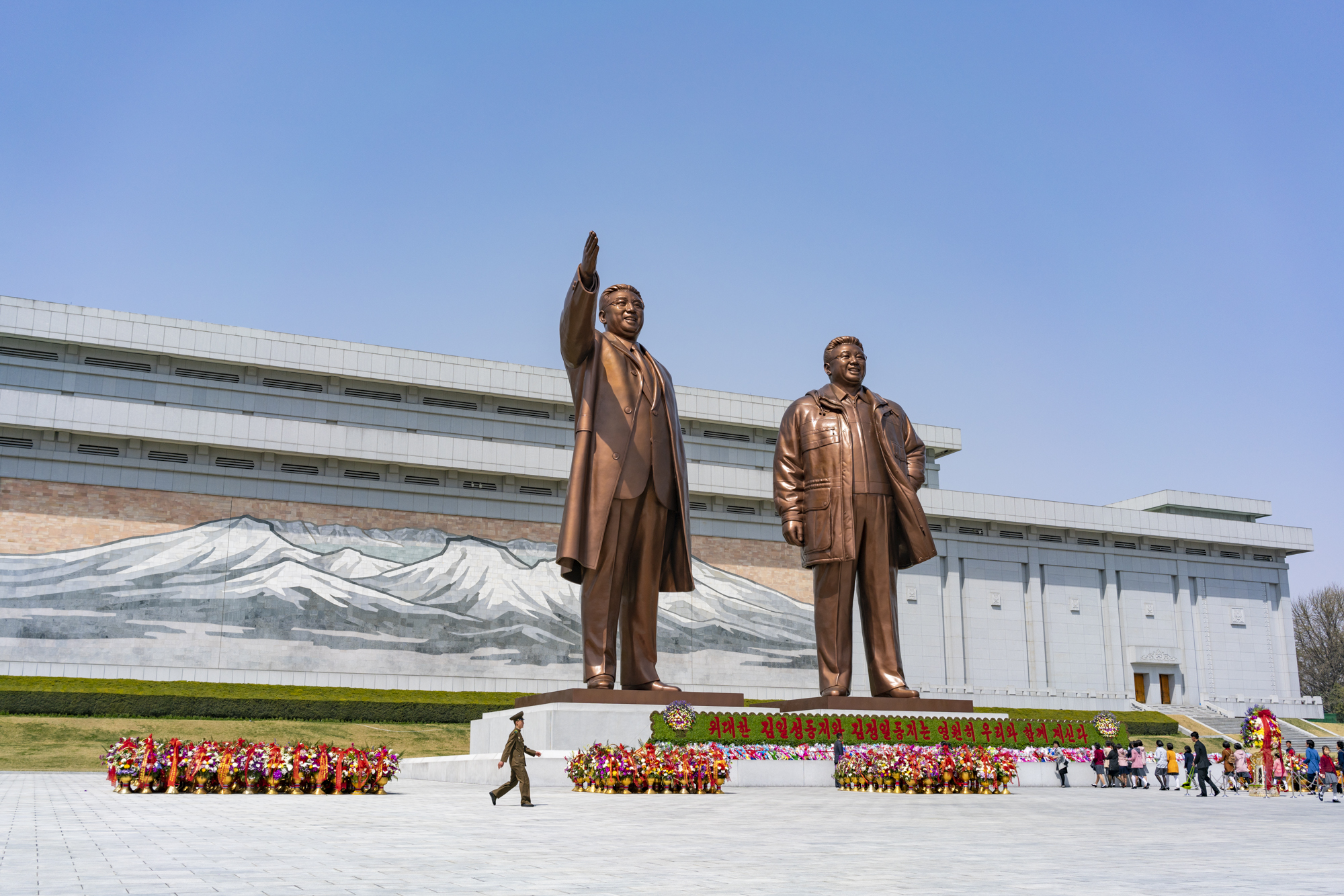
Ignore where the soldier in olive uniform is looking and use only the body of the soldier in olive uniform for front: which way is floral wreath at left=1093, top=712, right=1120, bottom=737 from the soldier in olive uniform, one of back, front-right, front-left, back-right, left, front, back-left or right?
front-left

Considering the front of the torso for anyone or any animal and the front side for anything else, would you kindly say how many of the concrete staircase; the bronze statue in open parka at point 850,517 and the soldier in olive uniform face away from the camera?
0

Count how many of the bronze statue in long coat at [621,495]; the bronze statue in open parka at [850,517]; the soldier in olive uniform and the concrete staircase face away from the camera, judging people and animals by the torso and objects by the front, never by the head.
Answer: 0

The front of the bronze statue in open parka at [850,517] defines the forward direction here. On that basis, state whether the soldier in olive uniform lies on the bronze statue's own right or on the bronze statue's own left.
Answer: on the bronze statue's own right

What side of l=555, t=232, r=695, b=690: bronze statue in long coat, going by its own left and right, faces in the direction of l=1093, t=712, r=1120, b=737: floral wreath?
left

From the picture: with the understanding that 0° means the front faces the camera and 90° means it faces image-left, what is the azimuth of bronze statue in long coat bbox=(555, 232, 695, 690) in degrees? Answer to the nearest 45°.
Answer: approximately 315°

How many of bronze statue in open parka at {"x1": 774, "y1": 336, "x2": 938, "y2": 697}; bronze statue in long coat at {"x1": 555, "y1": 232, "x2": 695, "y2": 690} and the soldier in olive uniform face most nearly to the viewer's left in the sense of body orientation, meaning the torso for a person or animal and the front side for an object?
0

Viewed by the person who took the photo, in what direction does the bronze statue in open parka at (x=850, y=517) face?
facing the viewer and to the right of the viewer

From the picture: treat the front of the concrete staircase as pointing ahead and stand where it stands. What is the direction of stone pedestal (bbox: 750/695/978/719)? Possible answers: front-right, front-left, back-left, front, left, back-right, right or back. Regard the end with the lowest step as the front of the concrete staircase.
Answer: front-right

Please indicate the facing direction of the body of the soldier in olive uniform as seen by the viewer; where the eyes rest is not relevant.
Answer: to the viewer's right

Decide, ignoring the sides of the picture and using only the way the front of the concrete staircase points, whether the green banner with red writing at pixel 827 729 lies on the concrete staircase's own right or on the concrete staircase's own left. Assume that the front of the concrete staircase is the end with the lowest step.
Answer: on the concrete staircase's own right
